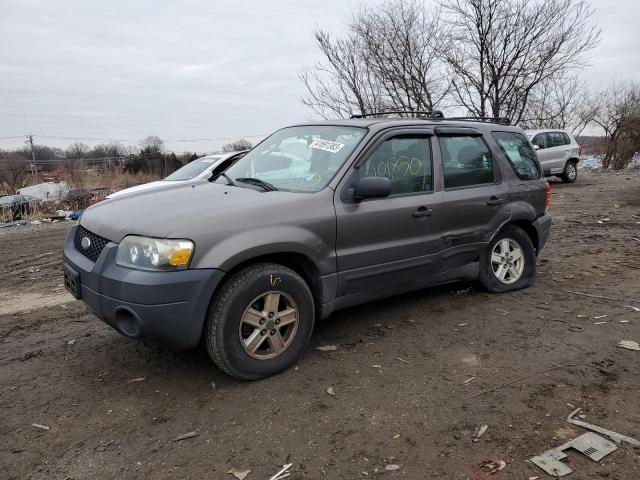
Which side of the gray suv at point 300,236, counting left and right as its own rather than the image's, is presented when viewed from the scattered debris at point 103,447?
front

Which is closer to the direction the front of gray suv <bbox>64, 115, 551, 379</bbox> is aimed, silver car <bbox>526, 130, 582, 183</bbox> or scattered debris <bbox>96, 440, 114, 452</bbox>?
the scattered debris

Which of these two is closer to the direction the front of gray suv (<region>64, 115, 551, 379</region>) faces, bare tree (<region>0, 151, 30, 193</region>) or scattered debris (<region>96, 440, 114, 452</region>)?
the scattered debris

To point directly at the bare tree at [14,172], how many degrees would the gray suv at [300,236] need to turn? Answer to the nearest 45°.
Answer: approximately 90° to its right

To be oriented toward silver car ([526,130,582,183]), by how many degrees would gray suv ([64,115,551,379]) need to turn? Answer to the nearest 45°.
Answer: approximately 180°

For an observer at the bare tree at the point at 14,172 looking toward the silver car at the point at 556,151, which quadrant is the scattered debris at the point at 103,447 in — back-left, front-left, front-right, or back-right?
front-right

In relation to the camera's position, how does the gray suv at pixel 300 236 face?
facing the viewer and to the left of the viewer
